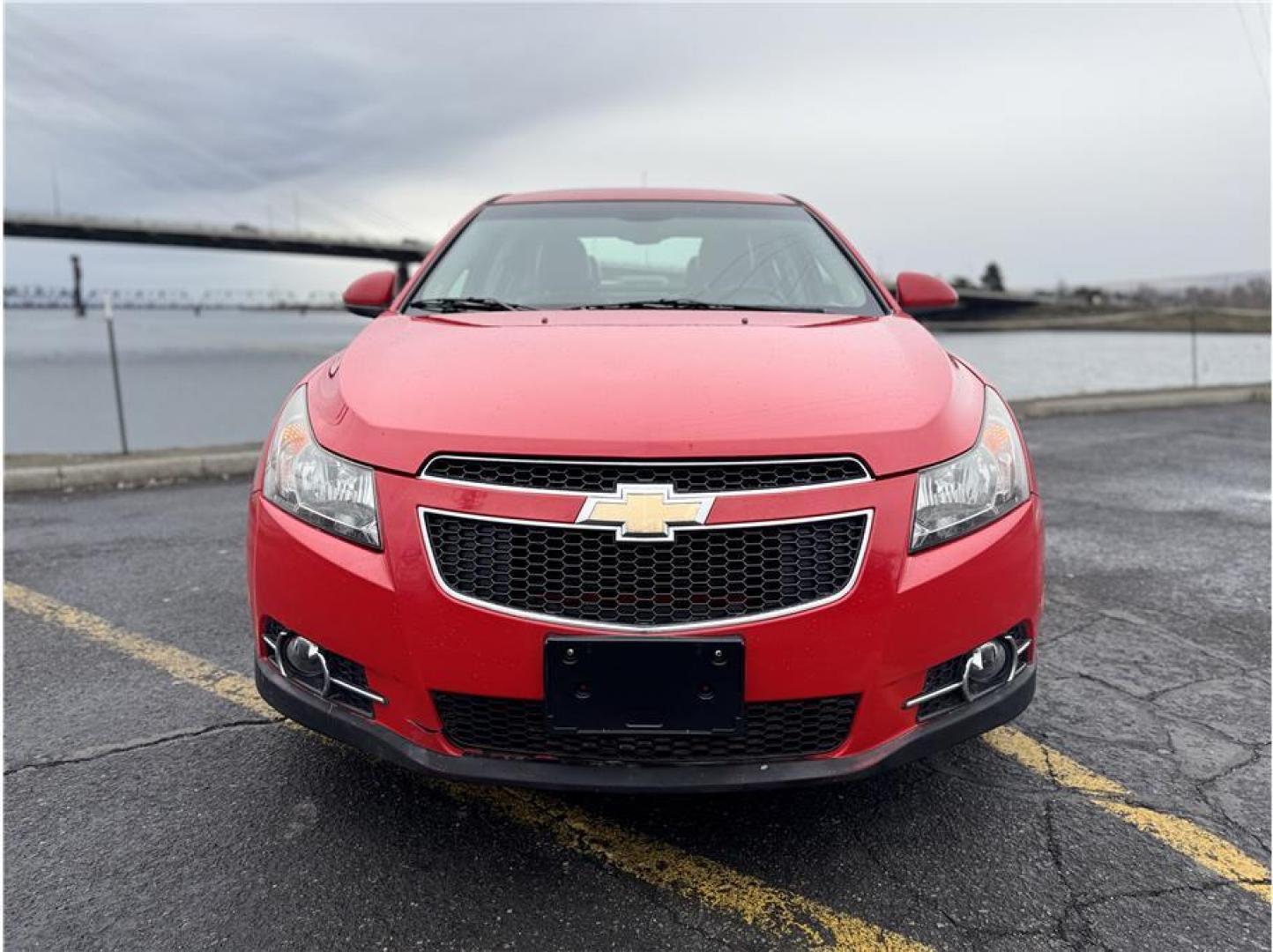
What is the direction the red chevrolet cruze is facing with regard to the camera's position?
facing the viewer

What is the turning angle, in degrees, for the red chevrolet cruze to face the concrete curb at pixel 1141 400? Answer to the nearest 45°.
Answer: approximately 135° to its left

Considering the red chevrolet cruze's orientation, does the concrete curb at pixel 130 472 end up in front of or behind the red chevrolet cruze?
behind
